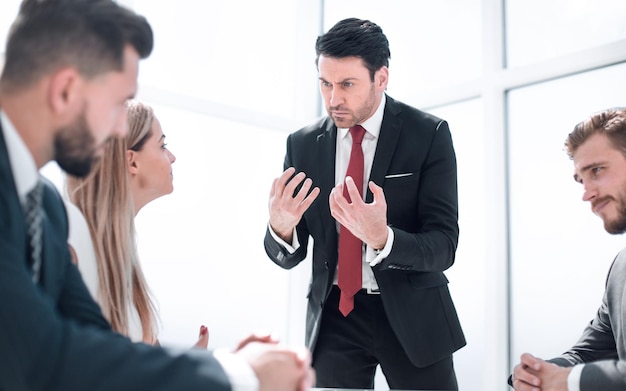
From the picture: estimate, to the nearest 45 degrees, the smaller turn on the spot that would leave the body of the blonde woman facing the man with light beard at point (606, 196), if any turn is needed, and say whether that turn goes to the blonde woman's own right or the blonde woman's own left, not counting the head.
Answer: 0° — they already face them

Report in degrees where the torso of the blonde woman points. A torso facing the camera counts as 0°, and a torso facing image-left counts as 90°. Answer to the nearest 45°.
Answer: approximately 270°

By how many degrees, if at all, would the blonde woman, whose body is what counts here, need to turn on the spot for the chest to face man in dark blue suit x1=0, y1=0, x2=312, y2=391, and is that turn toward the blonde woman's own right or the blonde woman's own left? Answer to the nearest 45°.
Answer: approximately 90° to the blonde woman's own right

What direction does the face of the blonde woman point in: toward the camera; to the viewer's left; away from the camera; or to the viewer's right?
to the viewer's right

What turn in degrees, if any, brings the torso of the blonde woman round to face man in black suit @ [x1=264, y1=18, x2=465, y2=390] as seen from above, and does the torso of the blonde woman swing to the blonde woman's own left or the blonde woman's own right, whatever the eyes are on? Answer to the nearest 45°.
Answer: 0° — they already face them
